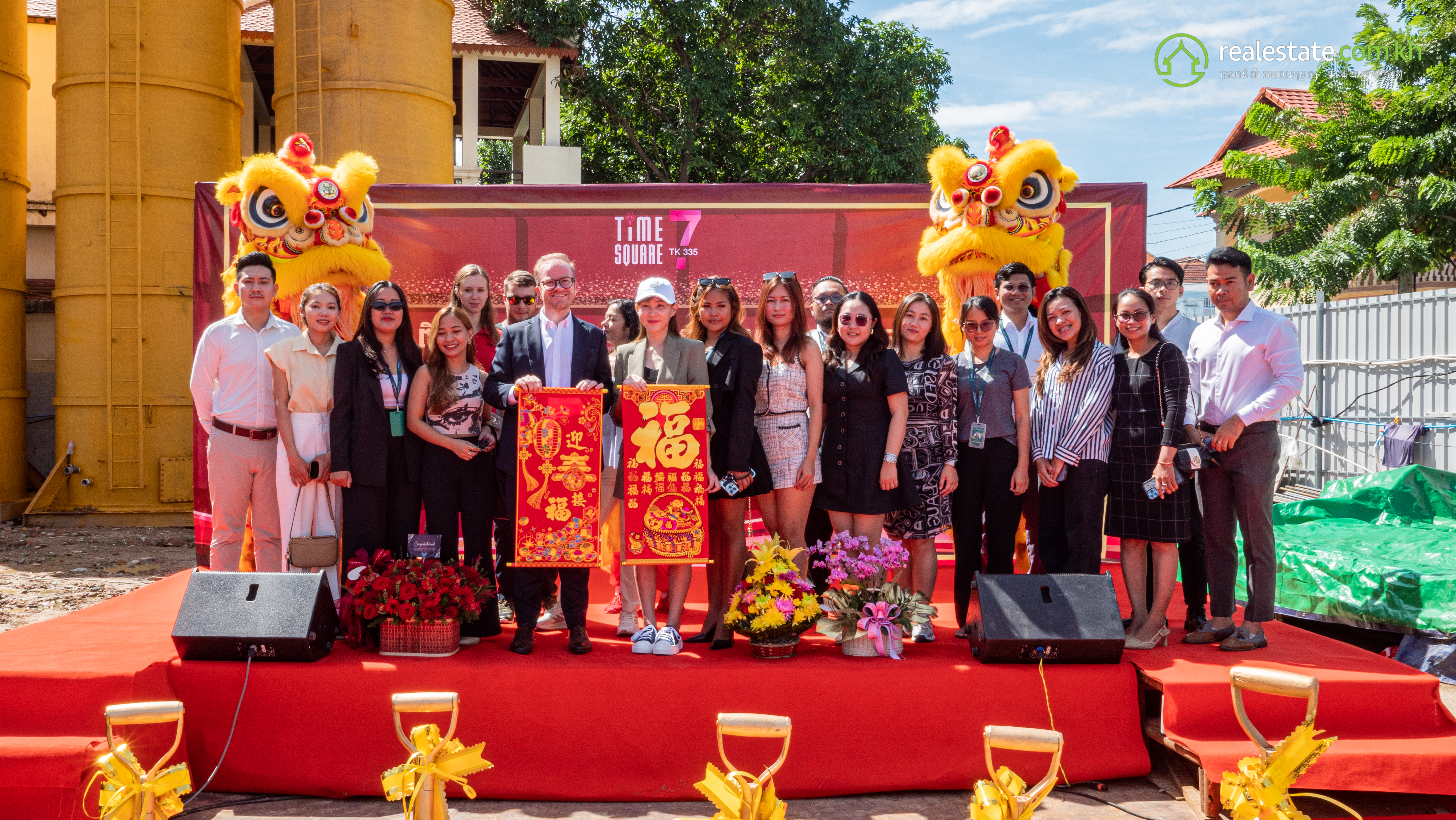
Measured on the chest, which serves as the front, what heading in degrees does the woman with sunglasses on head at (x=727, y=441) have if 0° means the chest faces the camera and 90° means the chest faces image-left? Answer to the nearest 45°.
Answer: approximately 45°

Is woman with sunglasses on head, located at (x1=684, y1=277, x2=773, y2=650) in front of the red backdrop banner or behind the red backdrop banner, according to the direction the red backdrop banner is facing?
in front

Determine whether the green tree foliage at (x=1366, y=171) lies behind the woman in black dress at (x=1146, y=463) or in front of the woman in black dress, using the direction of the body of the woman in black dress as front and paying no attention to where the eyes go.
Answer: behind

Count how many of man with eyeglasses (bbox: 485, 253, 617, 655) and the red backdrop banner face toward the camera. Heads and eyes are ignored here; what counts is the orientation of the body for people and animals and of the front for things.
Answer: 2
